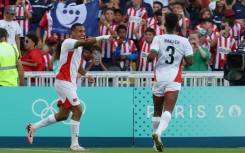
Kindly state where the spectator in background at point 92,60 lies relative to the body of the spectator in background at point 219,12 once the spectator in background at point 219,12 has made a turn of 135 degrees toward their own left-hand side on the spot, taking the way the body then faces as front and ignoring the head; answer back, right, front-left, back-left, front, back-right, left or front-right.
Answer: back

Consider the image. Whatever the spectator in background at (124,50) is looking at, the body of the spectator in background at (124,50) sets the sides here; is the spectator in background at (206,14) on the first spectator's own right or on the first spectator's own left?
on the first spectator's own left

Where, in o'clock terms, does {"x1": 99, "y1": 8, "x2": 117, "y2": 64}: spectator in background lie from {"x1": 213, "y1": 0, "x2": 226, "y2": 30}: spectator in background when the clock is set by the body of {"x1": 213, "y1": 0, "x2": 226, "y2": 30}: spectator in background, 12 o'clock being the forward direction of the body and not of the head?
{"x1": 99, "y1": 8, "x2": 117, "y2": 64}: spectator in background is roughly at 2 o'clock from {"x1": 213, "y1": 0, "x2": 226, "y2": 30}: spectator in background.

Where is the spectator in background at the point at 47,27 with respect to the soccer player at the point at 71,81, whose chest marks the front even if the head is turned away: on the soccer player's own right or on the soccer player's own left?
on the soccer player's own left

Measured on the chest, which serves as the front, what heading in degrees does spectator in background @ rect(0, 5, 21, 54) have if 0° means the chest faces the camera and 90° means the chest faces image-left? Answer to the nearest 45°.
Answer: approximately 0°

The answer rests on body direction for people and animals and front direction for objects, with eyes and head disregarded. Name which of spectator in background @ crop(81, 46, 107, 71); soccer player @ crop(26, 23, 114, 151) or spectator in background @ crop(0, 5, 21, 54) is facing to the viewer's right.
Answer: the soccer player

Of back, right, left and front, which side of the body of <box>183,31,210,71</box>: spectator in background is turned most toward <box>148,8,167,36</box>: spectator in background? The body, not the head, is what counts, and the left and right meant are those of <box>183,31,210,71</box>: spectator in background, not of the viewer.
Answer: right

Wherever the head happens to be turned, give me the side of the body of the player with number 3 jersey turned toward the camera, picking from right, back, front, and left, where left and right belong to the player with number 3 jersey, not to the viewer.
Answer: back

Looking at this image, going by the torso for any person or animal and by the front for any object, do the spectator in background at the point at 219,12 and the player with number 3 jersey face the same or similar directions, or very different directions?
very different directions

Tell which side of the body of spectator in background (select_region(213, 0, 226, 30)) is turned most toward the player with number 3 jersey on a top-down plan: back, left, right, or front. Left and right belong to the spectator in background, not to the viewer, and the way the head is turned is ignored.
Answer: front

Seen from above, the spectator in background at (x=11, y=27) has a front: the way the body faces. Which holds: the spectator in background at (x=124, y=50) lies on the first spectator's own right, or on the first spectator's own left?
on the first spectator's own left

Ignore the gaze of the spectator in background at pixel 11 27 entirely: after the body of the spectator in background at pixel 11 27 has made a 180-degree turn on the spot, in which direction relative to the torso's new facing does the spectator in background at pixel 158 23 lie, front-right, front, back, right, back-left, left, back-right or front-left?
right
